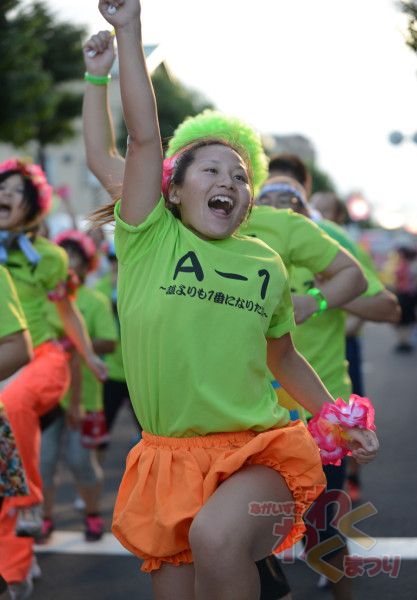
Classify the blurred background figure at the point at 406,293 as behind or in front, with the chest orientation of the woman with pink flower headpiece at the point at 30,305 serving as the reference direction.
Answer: behind

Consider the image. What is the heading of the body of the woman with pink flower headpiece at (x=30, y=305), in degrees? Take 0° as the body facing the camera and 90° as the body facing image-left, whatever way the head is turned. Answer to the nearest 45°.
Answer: approximately 45°

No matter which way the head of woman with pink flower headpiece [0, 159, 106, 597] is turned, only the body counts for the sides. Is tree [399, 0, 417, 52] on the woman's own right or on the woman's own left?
on the woman's own left

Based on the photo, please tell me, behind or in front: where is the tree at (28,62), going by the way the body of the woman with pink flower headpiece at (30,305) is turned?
behind
